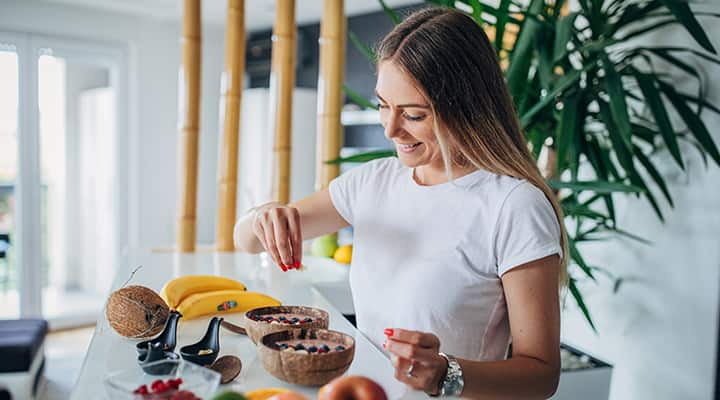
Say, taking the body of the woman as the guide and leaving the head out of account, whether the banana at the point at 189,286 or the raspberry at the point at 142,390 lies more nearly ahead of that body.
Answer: the raspberry

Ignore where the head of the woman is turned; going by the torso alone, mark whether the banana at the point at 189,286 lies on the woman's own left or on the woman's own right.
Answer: on the woman's own right

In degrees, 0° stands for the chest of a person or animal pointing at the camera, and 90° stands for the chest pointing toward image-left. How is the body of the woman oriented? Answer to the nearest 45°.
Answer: approximately 45°

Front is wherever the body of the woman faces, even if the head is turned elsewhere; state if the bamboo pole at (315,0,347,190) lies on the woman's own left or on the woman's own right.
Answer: on the woman's own right

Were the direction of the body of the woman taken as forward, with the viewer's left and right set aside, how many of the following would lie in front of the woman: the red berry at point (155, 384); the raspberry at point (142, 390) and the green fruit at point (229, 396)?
3

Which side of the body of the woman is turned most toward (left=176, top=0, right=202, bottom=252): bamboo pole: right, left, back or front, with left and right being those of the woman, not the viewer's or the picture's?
right

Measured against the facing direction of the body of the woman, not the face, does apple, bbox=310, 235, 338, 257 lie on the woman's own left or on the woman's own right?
on the woman's own right

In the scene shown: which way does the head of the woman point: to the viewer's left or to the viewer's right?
to the viewer's left

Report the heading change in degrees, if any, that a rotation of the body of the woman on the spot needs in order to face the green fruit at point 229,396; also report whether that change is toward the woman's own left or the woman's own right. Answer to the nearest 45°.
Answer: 0° — they already face it

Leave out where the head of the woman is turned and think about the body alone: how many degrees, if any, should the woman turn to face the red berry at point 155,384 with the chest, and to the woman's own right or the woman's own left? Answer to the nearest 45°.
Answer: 0° — they already face it

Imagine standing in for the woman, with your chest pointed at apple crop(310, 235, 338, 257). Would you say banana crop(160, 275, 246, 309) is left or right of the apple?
left

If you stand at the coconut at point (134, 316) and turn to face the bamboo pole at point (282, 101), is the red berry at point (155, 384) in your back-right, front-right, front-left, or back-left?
back-right

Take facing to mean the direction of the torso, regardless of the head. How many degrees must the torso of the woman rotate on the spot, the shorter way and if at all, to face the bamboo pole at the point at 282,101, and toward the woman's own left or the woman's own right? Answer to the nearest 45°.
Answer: approximately 90° to the woman's own right
